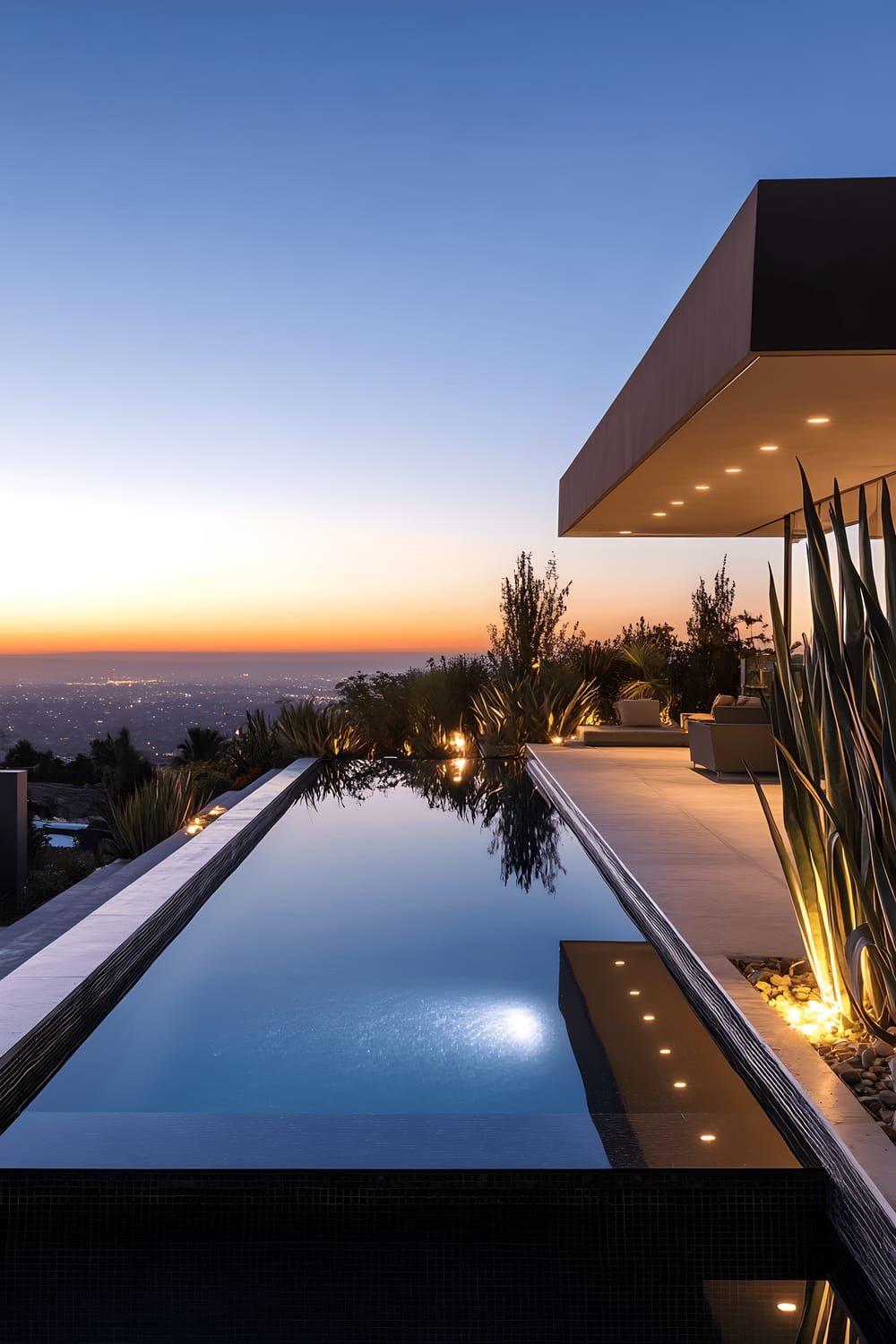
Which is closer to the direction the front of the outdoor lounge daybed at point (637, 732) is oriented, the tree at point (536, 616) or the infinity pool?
the infinity pool

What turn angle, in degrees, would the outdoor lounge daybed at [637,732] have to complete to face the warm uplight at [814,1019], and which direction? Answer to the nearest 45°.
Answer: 0° — it already faces it

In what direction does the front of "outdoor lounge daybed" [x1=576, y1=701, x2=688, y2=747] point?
toward the camera

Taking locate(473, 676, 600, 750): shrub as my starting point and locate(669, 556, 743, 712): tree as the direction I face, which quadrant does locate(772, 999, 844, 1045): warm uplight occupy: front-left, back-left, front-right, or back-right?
back-right

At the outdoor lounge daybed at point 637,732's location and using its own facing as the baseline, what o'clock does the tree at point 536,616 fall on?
The tree is roughly at 5 o'clock from the outdoor lounge daybed.

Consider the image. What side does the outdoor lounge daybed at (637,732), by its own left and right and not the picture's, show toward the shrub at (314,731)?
right

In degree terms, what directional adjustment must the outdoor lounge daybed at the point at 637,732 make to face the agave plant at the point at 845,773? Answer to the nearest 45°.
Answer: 0° — it already faces it

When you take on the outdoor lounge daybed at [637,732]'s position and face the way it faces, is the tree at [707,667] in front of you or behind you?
behind
